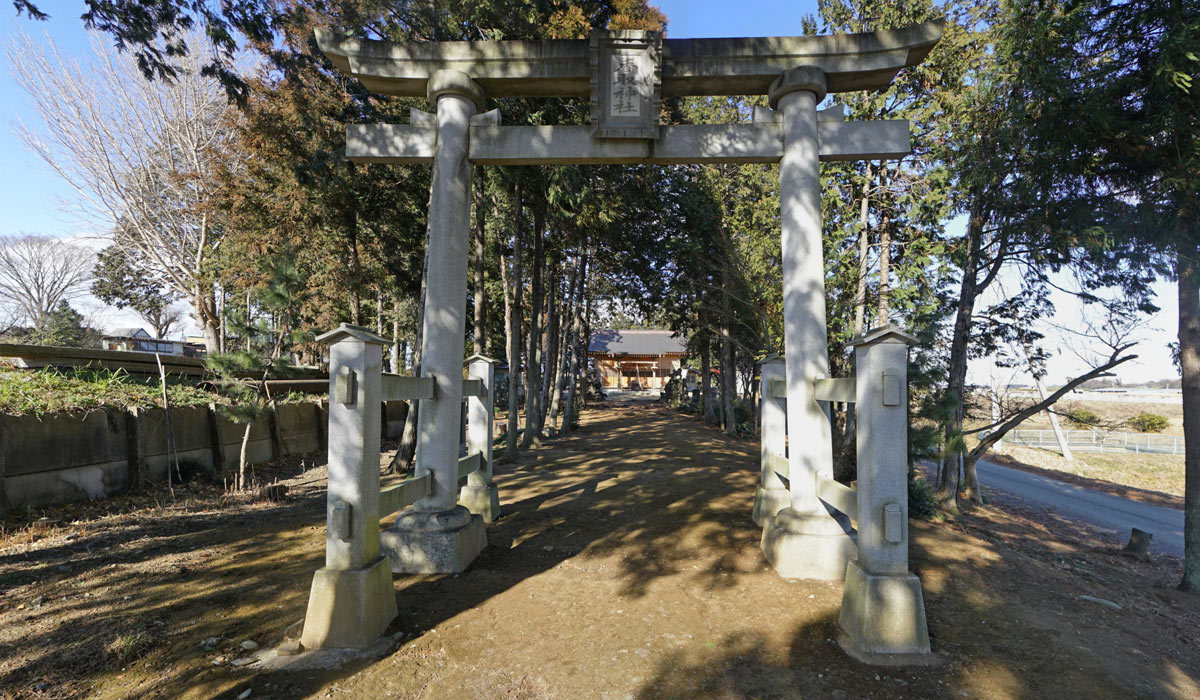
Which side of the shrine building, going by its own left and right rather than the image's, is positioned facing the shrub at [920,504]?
front

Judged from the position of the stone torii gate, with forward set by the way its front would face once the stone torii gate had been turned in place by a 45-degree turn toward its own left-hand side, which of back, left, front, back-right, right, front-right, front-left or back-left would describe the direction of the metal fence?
left

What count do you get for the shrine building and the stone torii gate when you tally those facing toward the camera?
2

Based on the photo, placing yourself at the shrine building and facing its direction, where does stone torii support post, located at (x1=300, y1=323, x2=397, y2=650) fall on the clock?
The stone torii support post is roughly at 12 o'clock from the shrine building.

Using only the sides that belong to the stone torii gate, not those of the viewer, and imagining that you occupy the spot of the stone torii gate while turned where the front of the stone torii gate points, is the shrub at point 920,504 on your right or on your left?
on your left

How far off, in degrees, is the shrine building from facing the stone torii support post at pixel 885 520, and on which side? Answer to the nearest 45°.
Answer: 0° — it already faces it

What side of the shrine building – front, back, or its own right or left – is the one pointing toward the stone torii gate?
front

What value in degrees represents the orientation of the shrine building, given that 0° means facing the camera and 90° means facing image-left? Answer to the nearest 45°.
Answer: approximately 0°
